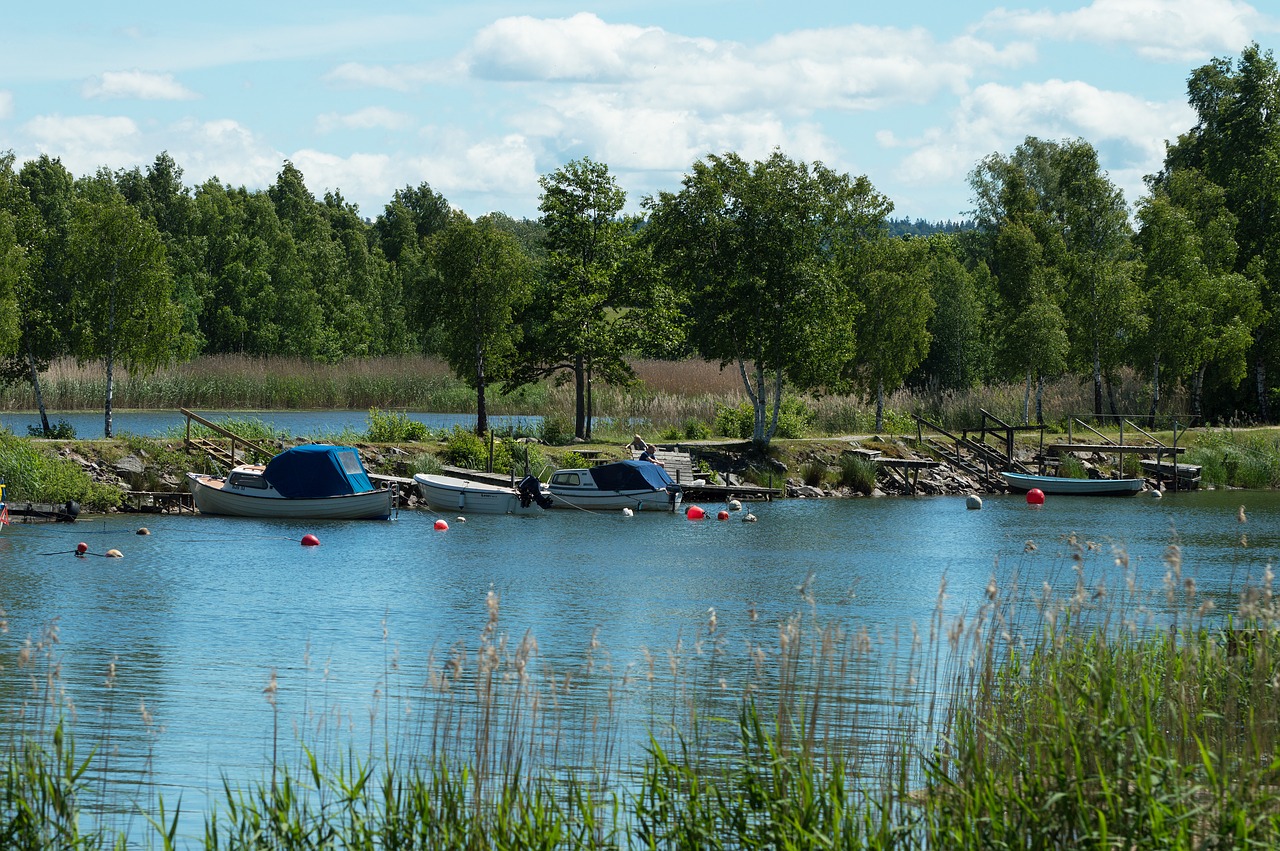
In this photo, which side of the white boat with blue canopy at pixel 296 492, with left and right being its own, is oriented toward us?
left

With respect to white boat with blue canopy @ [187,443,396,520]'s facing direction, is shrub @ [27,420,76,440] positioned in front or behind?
in front

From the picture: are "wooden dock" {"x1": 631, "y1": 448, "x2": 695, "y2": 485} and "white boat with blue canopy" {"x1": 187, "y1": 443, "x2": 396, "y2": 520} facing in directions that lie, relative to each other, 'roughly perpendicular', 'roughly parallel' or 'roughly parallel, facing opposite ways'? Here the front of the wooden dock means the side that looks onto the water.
roughly perpendicular

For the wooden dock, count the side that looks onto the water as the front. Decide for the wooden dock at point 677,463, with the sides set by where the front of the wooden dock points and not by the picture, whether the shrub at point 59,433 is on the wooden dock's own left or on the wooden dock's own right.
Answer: on the wooden dock's own right

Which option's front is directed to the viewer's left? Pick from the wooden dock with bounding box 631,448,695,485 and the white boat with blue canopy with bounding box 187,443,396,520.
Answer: the white boat with blue canopy

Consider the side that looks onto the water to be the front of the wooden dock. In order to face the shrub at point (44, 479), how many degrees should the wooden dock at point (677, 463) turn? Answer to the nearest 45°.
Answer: approximately 45° to its right

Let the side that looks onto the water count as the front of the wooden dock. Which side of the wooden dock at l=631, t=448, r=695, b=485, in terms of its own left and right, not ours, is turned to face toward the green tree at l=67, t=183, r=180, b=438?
right

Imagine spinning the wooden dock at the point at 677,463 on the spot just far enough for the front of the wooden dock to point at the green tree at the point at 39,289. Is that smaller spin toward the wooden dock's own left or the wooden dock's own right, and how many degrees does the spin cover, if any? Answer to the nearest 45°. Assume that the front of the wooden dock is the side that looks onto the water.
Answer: approximately 90° to the wooden dock's own right

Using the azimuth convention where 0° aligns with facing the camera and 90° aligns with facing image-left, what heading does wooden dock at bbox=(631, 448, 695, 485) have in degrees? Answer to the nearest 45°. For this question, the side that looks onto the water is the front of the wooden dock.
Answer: approximately 0°

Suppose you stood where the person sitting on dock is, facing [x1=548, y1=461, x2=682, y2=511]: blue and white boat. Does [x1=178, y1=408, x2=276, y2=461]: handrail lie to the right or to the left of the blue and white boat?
right

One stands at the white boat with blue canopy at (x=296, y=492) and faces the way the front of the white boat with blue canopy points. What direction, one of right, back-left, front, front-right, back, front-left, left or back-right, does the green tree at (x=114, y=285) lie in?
front-right

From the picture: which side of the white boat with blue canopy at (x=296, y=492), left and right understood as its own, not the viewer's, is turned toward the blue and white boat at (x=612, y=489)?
back

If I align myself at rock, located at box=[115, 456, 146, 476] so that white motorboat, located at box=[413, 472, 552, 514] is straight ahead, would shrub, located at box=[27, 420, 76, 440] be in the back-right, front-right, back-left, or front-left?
back-left

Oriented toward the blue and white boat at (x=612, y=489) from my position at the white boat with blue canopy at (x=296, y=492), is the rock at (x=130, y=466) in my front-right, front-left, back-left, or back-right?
back-left

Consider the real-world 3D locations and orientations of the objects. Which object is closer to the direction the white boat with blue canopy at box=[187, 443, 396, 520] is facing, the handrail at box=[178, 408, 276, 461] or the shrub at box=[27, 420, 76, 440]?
the shrub

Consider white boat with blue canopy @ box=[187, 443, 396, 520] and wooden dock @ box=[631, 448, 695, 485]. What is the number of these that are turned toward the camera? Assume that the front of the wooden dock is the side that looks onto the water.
1
